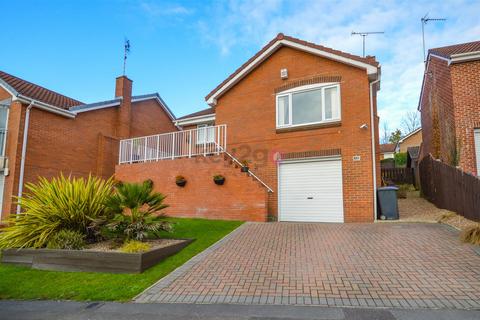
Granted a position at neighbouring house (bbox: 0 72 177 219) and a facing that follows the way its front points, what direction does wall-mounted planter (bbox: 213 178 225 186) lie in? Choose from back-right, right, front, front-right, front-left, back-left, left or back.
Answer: left

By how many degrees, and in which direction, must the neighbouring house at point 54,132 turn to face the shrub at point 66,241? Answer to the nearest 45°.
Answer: approximately 45° to its left

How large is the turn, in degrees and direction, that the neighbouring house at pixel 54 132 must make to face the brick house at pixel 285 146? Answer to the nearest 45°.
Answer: approximately 90° to its left

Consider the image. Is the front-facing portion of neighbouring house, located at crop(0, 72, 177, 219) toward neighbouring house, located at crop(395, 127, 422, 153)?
no

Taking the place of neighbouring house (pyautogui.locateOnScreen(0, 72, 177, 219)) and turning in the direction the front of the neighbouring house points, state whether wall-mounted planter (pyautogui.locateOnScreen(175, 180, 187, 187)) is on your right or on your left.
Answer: on your left

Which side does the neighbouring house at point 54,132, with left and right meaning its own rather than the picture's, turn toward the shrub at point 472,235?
left

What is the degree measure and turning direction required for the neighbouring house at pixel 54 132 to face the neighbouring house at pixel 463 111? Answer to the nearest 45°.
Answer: approximately 90° to its left

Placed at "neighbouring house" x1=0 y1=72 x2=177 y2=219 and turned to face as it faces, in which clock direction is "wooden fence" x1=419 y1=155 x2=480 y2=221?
The wooden fence is roughly at 9 o'clock from the neighbouring house.

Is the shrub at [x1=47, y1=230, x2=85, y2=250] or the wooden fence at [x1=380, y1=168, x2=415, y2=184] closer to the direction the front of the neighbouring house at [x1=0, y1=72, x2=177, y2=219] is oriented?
the shrub

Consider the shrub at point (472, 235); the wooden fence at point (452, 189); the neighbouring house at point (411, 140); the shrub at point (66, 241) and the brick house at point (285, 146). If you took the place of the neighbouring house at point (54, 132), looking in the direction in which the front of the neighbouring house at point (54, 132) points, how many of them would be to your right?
0

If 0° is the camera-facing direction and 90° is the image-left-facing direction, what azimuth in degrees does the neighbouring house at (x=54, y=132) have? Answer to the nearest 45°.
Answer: approximately 45°

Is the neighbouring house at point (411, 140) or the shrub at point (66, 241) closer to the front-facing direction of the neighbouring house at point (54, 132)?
the shrub

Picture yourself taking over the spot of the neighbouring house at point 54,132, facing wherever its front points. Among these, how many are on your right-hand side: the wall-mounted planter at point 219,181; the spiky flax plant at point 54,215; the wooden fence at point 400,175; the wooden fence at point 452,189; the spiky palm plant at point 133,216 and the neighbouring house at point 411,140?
0

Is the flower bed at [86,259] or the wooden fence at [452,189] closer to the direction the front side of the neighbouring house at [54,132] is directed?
the flower bed

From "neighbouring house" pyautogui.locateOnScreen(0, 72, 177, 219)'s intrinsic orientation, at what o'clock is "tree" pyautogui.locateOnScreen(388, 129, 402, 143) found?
The tree is roughly at 7 o'clock from the neighbouring house.

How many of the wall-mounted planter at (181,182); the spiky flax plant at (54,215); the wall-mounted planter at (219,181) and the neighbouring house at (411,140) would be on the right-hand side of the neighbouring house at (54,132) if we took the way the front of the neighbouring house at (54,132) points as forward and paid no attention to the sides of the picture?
0

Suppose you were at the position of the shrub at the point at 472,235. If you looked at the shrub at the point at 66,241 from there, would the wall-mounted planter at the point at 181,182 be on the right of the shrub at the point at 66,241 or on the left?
right

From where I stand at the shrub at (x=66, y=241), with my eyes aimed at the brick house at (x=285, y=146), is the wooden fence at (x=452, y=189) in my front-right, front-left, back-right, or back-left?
front-right
